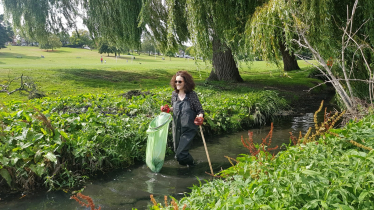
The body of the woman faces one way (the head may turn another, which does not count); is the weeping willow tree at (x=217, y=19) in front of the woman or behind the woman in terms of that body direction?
behind

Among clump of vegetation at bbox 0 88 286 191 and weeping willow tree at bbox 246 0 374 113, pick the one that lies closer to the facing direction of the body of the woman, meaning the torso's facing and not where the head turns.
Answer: the clump of vegetation

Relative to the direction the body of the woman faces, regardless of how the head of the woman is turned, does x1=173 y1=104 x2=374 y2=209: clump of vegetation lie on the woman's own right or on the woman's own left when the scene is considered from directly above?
on the woman's own left

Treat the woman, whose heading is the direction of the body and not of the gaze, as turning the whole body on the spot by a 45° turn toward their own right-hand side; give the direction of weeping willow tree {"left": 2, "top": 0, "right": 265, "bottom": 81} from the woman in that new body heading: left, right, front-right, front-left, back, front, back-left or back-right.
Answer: right

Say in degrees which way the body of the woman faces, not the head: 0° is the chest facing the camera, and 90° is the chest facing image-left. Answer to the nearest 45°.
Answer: approximately 45°

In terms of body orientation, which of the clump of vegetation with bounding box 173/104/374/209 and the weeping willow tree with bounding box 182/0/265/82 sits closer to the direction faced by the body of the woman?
the clump of vegetation

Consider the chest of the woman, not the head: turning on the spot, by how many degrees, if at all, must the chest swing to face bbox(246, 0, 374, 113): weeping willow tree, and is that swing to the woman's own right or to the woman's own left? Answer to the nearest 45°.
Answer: approximately 180°

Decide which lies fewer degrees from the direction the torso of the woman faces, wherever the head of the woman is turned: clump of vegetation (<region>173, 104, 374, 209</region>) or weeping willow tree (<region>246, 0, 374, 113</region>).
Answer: the clump of vegetation
